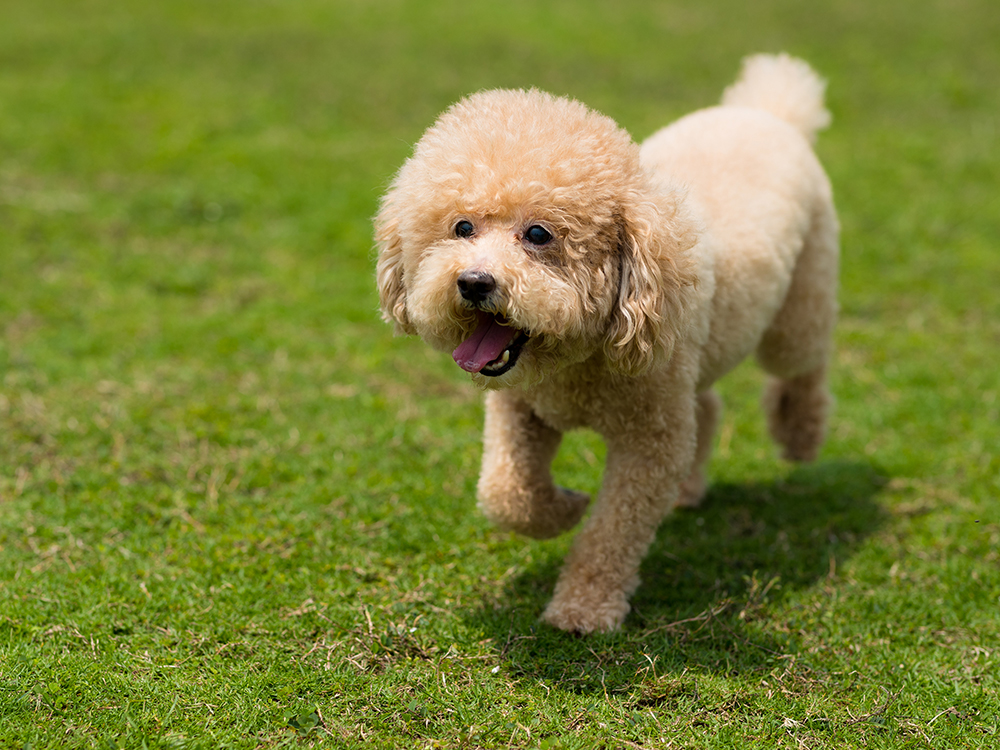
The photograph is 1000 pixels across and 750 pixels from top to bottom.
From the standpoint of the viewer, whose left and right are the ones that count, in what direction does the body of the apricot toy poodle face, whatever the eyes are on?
facing the viewer and to the left of the viewer
